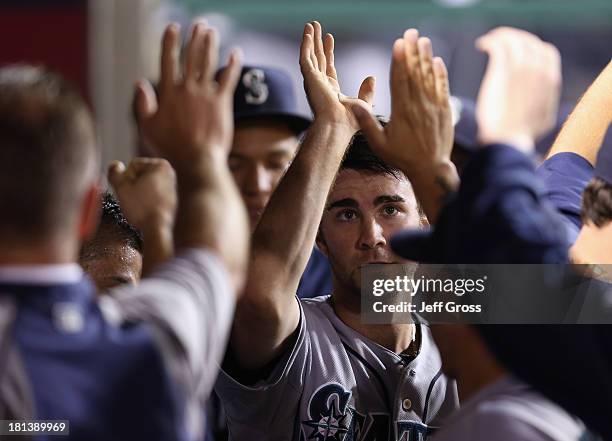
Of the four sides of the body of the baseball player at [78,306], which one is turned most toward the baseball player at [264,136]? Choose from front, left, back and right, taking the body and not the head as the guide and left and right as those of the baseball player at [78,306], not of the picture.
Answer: front

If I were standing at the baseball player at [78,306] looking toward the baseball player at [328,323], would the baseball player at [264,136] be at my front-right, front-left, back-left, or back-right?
front-left

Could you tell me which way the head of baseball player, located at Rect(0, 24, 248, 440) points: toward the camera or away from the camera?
away from the camera

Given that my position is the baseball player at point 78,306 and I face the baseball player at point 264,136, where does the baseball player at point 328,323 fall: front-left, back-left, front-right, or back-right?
front-right

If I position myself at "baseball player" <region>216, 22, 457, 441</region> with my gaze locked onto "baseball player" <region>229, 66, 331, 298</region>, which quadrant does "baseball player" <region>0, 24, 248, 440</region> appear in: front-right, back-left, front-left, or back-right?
back-left

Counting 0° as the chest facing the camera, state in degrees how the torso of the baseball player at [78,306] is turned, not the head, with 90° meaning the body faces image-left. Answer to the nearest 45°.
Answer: approximately 180°

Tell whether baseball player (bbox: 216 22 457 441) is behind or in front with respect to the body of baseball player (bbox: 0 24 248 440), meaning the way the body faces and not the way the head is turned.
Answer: in front
